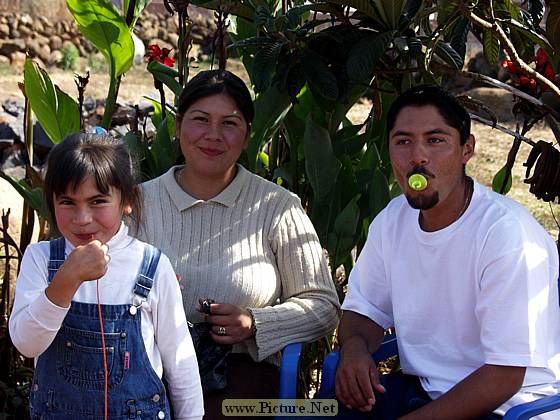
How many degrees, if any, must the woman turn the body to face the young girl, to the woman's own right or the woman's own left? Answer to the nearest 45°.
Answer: approximately 45° to the woman's own right

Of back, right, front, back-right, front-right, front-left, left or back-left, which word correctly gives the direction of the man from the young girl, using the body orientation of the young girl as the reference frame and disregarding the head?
left

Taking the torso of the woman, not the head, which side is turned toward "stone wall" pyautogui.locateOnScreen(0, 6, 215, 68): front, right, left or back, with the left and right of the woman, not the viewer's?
back

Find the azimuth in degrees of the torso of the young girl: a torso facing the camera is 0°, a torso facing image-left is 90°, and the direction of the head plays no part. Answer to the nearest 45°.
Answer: approximately 0°

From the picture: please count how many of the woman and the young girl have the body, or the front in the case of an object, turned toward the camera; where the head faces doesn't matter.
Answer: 2

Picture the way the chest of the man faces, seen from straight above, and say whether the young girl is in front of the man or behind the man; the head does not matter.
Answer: in front
